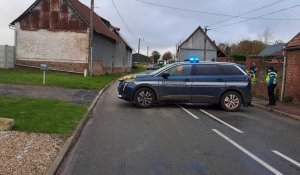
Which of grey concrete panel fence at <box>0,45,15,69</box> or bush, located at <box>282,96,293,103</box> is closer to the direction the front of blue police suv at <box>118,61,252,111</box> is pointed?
the grey concrete panel fence

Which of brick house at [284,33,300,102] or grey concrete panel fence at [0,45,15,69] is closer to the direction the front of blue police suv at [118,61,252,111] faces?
the grey concrete panel fence

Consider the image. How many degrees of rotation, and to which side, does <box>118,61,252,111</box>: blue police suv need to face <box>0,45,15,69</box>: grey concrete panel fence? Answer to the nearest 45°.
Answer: approximately 45° to its right

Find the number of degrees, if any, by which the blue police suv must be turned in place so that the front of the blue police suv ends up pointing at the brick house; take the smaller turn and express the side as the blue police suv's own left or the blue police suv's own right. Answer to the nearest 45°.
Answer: approximately 135° to the blue police suv's own right

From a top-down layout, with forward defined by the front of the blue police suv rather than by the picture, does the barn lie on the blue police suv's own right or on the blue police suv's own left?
on the blue police suv's own right

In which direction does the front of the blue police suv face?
to the viewer's left

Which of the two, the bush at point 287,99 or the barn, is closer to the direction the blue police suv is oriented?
the barn

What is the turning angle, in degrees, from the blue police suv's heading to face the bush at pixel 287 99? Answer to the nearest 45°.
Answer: approximately 135° to its right
